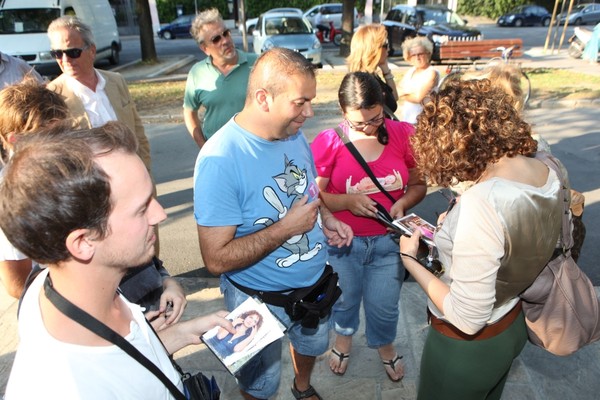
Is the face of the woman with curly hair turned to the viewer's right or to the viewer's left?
to the viewer's left

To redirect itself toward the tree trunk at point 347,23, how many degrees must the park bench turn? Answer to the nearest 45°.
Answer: approximately 135° to its right

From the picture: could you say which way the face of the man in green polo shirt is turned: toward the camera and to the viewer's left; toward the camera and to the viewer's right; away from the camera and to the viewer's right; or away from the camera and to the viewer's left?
toward the camera and to the viewer's right

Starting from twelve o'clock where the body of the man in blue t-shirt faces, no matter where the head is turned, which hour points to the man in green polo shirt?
The man in green polo shirt is roughly at 7 o'clock from the man in blue t-shirt.

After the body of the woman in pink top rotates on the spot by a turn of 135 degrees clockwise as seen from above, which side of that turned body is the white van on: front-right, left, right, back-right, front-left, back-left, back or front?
front

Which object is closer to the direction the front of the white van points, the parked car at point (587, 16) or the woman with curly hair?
the woman with curly hair

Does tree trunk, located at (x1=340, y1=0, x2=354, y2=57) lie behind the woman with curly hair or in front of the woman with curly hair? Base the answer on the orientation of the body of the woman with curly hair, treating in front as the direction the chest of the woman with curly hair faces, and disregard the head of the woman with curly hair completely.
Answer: in front

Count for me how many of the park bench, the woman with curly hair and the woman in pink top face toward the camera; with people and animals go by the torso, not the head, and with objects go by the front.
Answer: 2

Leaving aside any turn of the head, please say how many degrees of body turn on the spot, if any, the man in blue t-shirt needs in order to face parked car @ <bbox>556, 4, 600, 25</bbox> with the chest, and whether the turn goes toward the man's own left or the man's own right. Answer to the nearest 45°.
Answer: approximately 90° to the man's own left

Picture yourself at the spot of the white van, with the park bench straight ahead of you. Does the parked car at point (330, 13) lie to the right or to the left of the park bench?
left

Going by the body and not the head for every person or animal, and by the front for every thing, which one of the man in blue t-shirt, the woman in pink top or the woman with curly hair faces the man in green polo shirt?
the woman with curly hair

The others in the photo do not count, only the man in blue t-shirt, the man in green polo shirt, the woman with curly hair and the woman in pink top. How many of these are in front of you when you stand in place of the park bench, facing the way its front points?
4

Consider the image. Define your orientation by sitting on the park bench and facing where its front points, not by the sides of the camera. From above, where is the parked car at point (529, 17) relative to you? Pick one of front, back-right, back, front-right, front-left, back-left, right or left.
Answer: back

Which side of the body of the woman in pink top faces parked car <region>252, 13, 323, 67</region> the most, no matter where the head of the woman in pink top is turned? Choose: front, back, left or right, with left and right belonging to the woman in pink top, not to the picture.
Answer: back
